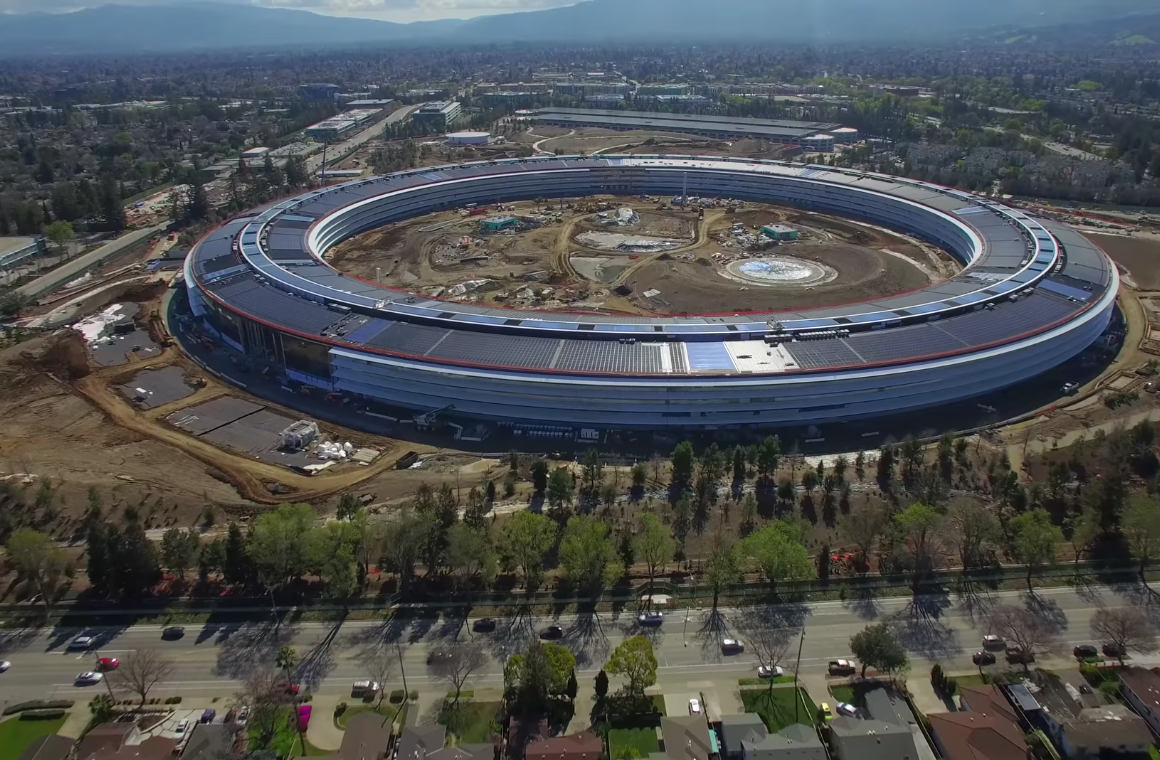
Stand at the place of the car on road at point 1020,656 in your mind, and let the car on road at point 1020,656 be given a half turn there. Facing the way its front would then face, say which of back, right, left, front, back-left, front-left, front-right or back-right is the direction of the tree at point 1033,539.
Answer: right

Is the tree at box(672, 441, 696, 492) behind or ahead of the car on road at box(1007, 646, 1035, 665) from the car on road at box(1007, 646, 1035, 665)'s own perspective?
behind

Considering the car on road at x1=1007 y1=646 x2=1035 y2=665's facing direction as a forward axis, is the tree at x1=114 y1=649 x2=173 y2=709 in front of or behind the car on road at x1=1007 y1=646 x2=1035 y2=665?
behind

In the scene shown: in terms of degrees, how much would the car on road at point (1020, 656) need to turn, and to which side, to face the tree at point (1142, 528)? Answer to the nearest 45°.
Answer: approximately 90° to its left

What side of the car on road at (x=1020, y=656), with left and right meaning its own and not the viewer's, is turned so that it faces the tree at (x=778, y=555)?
back

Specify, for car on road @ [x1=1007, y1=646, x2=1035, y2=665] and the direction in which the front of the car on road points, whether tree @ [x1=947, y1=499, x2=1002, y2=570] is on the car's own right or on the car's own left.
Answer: on the car's own left

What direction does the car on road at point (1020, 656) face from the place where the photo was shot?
facing to the right of the viewer

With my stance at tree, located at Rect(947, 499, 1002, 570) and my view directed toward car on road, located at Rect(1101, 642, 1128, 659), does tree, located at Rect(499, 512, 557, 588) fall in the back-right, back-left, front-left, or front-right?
back-right

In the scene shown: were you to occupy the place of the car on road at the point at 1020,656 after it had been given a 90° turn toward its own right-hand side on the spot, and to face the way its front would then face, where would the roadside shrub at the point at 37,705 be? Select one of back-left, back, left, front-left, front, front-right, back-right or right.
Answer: front-right

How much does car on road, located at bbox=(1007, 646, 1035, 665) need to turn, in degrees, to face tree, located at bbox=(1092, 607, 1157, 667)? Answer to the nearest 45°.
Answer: approximately 45° to its left
